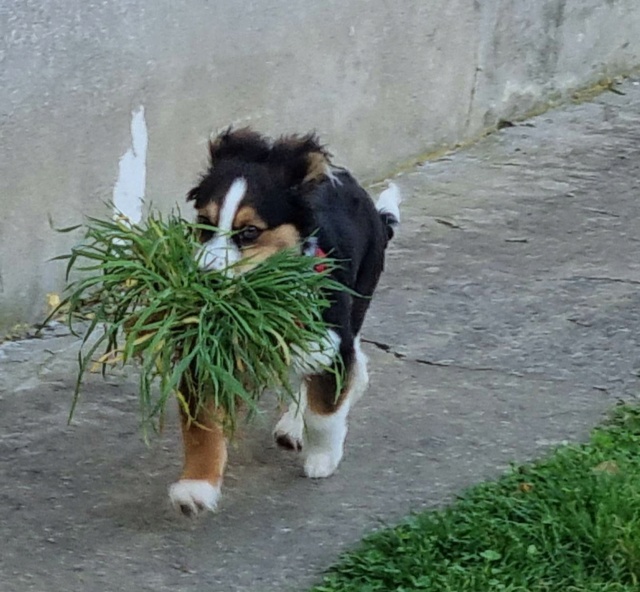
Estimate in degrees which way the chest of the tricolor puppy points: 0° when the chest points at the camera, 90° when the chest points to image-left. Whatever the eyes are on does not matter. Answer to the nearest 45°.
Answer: approximately 45°
